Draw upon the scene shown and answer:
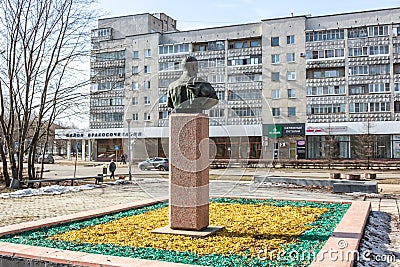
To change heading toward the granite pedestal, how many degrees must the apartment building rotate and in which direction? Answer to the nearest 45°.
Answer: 0° — it already faces it

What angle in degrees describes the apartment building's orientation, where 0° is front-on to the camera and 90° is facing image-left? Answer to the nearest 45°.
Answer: approximately 0°

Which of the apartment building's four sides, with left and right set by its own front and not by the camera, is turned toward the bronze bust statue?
front

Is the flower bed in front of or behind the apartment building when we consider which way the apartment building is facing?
in front
